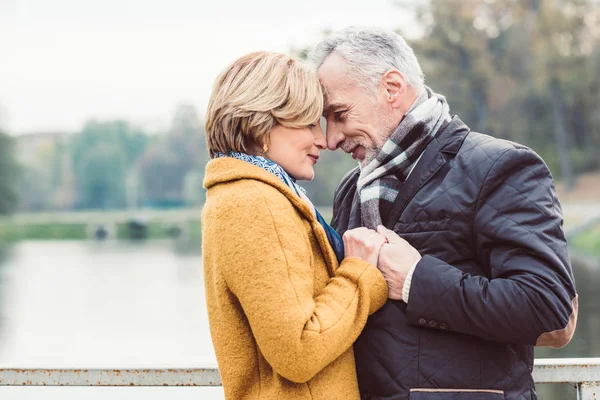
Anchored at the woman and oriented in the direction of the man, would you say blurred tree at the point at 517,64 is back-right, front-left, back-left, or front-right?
front-left

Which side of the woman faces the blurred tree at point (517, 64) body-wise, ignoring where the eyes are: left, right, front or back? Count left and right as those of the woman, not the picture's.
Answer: left

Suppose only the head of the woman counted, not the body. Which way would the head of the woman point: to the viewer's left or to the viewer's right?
to the viewer's right

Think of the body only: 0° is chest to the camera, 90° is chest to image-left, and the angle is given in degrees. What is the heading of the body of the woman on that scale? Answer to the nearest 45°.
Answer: approximately 270°

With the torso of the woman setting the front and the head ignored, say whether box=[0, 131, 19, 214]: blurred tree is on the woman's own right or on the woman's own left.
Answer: on the woman's own left

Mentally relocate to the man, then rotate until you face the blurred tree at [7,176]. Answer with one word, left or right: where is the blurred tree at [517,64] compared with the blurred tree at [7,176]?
right

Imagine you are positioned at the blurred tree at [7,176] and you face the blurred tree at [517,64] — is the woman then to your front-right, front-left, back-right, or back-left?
front-right
